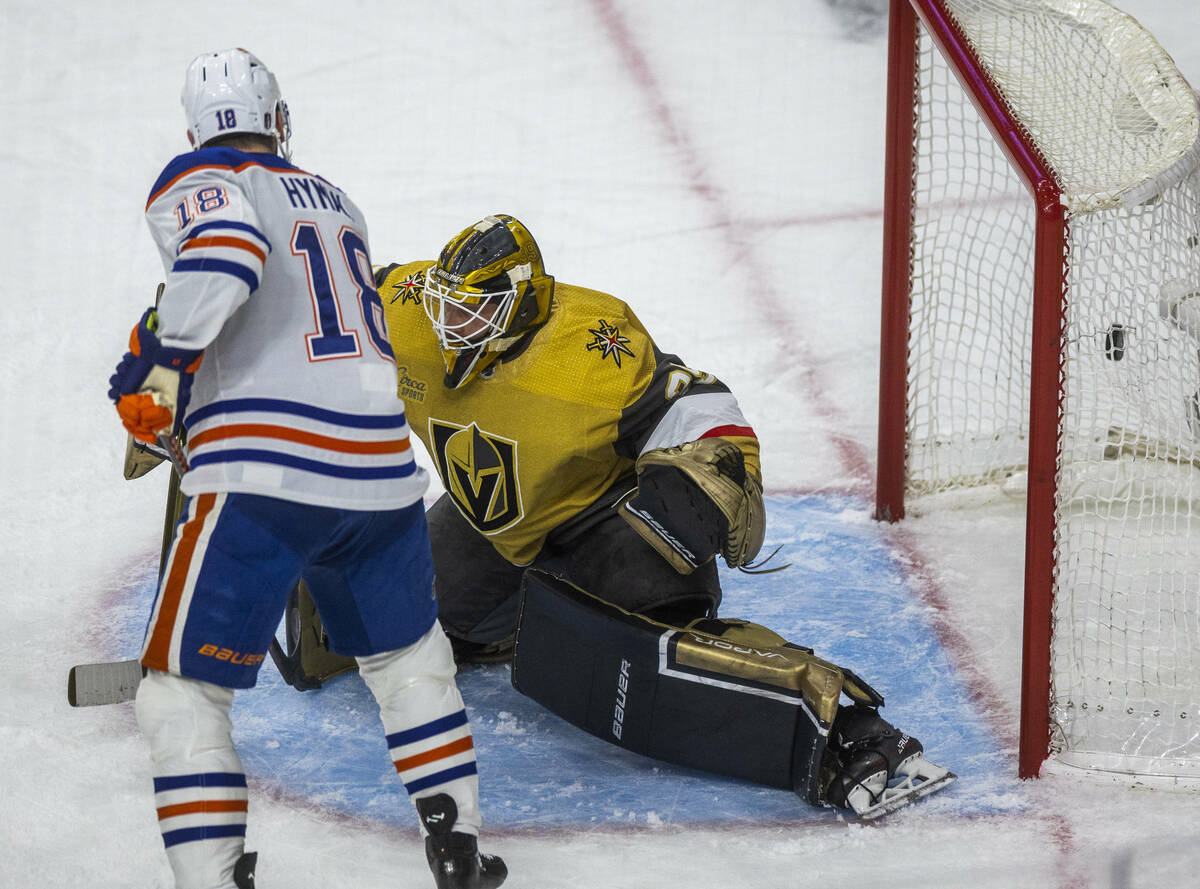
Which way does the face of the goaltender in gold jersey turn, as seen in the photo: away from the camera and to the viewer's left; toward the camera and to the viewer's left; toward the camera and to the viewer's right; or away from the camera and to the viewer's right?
toward the camera and to the viewer's left

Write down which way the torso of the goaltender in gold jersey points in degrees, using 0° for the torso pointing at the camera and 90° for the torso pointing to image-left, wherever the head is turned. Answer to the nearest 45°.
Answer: approximately 45°

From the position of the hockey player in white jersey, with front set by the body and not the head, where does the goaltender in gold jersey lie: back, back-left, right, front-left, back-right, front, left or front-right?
right

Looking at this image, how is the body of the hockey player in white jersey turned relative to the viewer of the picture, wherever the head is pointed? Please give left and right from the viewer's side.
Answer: facing away from the viewer and to the left of the viewer

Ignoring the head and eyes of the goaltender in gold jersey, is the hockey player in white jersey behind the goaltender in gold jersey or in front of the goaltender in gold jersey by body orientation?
in front

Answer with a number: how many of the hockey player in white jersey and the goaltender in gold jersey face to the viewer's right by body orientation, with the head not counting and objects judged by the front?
0
